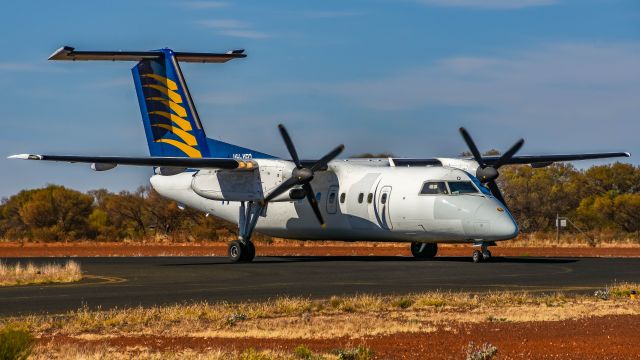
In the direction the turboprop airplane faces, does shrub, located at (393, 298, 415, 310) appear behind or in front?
in front

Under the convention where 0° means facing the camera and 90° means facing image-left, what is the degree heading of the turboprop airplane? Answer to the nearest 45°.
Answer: approximately 315°

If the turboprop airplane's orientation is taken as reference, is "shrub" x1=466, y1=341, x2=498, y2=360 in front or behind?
in front
